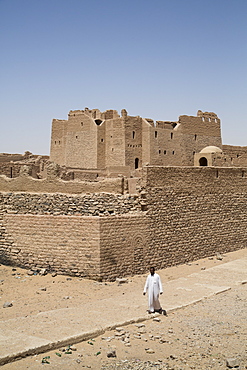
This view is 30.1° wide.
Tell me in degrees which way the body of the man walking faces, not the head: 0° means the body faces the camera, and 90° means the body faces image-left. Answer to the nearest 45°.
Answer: approximately 0°

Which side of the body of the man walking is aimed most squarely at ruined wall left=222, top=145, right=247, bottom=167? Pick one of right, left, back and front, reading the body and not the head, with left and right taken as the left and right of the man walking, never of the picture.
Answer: back

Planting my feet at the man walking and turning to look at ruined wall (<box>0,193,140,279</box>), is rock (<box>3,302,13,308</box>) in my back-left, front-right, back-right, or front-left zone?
front-left

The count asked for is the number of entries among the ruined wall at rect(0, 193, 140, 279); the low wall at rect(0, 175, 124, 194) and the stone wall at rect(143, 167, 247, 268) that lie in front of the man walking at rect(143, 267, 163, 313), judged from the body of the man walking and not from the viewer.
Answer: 0

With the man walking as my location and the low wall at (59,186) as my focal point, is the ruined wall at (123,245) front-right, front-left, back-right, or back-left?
front-right

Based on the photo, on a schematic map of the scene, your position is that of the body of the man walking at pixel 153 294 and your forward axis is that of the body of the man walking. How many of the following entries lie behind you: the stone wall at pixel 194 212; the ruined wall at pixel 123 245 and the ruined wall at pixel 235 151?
3

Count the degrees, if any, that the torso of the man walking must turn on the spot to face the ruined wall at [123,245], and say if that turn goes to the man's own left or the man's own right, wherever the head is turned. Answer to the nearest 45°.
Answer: approximately 180°

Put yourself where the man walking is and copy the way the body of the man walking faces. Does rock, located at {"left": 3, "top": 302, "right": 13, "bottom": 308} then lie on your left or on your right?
on your right

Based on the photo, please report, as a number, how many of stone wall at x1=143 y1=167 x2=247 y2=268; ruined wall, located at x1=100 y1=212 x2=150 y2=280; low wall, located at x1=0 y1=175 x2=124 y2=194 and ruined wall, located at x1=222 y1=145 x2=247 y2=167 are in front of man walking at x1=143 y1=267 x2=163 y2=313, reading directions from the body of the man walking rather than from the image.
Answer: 0

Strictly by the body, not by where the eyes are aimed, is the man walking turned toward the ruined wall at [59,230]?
no

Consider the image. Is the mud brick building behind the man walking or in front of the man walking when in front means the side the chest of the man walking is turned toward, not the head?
behind

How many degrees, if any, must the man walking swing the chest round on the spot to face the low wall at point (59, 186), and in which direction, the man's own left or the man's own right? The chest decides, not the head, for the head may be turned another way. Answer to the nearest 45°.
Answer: approximately 135° to the man's own right

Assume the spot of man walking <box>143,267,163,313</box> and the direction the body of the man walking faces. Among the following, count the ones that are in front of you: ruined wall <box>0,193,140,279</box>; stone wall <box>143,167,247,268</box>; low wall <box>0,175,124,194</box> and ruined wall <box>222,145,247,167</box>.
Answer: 0
